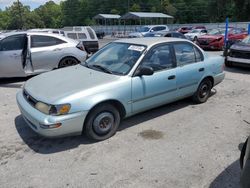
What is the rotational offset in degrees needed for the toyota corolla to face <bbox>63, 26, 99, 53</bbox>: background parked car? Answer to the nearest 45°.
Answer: approximately 135° to its right

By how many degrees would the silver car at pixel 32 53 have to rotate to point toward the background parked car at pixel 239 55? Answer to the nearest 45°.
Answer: approximately 180°

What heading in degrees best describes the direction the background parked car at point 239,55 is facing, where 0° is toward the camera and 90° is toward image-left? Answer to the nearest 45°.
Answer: approximately 45°

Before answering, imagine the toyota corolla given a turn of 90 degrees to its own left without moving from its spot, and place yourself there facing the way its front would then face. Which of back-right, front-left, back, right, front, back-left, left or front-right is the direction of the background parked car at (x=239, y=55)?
left

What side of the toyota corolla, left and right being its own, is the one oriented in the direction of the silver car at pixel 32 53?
right

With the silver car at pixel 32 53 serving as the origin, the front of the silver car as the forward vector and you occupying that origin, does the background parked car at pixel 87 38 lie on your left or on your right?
on your right

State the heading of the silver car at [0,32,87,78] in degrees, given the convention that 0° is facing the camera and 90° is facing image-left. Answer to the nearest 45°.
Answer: approximately 90°

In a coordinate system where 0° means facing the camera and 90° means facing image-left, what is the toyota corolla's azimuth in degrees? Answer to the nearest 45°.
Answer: approximately 45°
